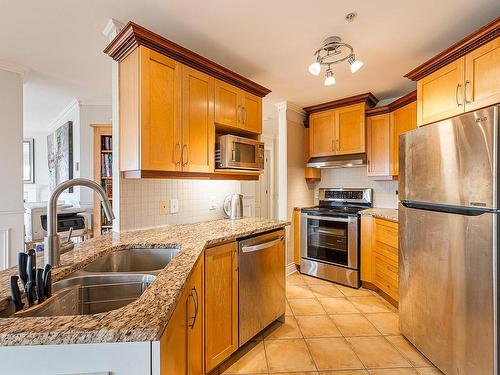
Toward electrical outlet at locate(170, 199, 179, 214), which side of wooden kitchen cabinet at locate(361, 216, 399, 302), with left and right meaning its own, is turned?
front

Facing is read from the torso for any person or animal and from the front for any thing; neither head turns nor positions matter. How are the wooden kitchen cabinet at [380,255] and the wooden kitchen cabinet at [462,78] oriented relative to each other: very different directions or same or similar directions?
same or similar directions

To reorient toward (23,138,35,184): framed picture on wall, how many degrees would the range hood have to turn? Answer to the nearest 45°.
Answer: approximately 45° to its right

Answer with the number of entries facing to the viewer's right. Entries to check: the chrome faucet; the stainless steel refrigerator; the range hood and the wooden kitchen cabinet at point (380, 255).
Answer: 1

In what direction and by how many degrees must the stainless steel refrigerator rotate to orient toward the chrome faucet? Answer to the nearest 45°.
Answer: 0° — it already faces it

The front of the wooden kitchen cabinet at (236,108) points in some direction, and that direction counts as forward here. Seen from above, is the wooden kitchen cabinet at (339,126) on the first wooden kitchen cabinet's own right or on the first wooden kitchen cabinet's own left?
on the first wooden kitchen cabinet's own left

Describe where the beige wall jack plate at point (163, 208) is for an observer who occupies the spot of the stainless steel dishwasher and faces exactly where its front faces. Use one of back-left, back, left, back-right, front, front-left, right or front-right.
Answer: back-right

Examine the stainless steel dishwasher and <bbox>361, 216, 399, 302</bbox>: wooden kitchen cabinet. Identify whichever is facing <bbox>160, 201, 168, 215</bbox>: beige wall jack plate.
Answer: the wooden kitchen cabinet

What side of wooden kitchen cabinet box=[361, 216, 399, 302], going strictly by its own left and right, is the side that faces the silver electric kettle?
front

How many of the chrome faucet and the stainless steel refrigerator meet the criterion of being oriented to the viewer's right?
1

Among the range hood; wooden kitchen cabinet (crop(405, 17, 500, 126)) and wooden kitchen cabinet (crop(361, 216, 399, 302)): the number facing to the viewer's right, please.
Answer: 0

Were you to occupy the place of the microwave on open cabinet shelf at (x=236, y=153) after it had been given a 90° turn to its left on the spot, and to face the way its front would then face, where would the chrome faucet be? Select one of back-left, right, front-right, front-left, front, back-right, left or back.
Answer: back

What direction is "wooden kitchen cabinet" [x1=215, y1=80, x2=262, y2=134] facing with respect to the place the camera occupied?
facing the viewer and to the right of the viewer

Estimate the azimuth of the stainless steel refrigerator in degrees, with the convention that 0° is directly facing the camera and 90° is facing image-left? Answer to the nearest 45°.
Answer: approximately 45°

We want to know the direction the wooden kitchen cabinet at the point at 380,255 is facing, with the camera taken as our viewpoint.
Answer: facing the viewer and to the left of the viewer
